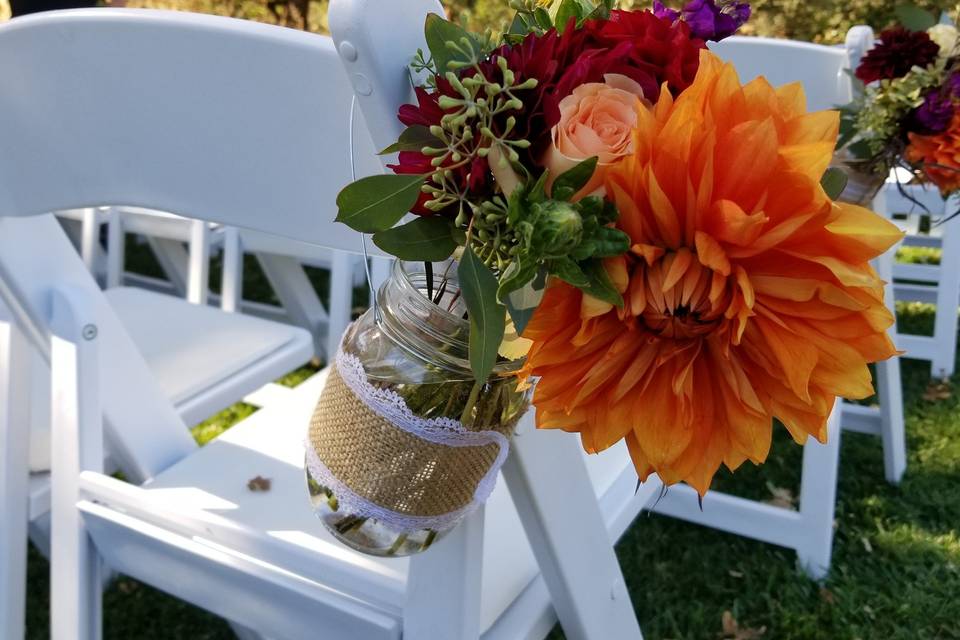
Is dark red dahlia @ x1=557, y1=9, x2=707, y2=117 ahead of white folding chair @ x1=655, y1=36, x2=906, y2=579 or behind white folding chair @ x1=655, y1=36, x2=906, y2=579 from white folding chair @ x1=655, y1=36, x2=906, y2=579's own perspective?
behind

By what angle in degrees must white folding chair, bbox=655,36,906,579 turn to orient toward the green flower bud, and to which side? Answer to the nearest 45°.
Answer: approximately 135° to its right

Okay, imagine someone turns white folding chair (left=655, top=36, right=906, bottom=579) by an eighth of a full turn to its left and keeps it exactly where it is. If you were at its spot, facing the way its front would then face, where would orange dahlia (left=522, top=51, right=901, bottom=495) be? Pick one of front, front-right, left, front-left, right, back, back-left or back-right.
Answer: back
